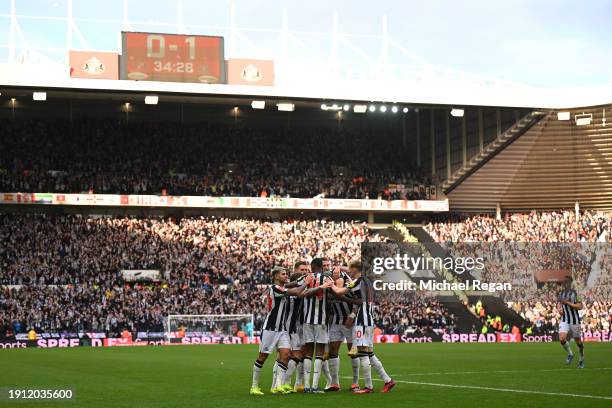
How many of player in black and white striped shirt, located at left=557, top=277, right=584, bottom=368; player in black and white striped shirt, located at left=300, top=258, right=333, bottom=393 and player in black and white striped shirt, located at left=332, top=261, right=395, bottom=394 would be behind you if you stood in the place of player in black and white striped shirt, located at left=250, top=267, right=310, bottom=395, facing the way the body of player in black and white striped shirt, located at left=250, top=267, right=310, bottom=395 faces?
0

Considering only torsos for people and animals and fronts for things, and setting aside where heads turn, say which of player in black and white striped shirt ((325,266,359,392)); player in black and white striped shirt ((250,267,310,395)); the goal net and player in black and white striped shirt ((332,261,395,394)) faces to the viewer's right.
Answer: player in black and white striped shirt ((250,267,310,395))

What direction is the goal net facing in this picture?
toward the camera

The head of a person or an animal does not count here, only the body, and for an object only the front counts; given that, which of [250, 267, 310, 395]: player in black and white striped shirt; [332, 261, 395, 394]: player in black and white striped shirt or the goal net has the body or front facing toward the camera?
the goal net

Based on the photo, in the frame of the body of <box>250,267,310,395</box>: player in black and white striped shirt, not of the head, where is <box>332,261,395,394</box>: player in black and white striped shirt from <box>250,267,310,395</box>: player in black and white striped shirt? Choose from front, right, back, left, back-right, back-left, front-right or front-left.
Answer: front

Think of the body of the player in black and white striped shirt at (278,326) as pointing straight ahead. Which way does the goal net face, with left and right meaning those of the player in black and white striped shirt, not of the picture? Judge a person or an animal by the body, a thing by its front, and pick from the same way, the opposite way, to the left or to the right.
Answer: to the right

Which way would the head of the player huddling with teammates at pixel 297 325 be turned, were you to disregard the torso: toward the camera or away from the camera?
toward the camera

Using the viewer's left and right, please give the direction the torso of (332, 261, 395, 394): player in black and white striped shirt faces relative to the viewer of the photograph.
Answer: facing to the left of the viewer

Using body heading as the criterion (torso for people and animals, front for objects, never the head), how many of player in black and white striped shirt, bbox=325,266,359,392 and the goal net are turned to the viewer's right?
0

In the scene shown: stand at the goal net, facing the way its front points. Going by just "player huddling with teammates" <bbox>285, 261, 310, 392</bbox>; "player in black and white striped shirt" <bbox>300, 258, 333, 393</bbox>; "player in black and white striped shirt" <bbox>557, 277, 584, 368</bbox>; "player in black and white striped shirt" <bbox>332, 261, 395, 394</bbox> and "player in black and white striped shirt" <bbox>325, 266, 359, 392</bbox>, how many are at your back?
0

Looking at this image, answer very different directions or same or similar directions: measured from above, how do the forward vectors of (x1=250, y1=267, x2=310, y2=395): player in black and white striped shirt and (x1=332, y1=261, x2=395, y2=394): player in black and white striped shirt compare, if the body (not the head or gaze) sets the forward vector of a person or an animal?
very different directions

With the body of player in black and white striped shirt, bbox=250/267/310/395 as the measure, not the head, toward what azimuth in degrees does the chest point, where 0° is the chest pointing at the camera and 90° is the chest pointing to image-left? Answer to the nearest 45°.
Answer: approximately 270°
